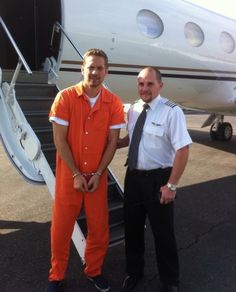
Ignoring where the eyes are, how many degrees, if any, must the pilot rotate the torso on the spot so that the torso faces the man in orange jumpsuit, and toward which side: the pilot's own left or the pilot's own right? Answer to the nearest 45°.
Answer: approximately 45° to the pilot's own right

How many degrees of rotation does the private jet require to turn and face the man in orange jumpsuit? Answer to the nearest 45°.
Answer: approximately 45° to its left

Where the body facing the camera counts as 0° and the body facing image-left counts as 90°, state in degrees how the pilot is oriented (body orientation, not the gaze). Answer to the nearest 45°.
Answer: approximately 45°

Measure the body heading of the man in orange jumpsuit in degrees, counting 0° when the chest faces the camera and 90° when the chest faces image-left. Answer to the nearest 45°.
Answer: approximately 0°

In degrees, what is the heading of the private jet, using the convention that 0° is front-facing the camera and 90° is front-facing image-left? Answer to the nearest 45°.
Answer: approximately 45°

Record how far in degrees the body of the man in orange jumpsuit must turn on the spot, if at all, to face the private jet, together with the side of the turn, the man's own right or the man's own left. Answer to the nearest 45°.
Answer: approximately 180°

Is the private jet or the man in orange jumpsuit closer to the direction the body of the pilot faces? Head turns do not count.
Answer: the man in orange jumpsuit
